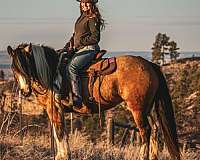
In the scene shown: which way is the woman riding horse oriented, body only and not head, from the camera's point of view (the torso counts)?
to the viewer's left

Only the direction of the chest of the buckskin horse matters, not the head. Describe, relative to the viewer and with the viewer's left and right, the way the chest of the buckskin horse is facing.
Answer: facing to the left of the viewer
